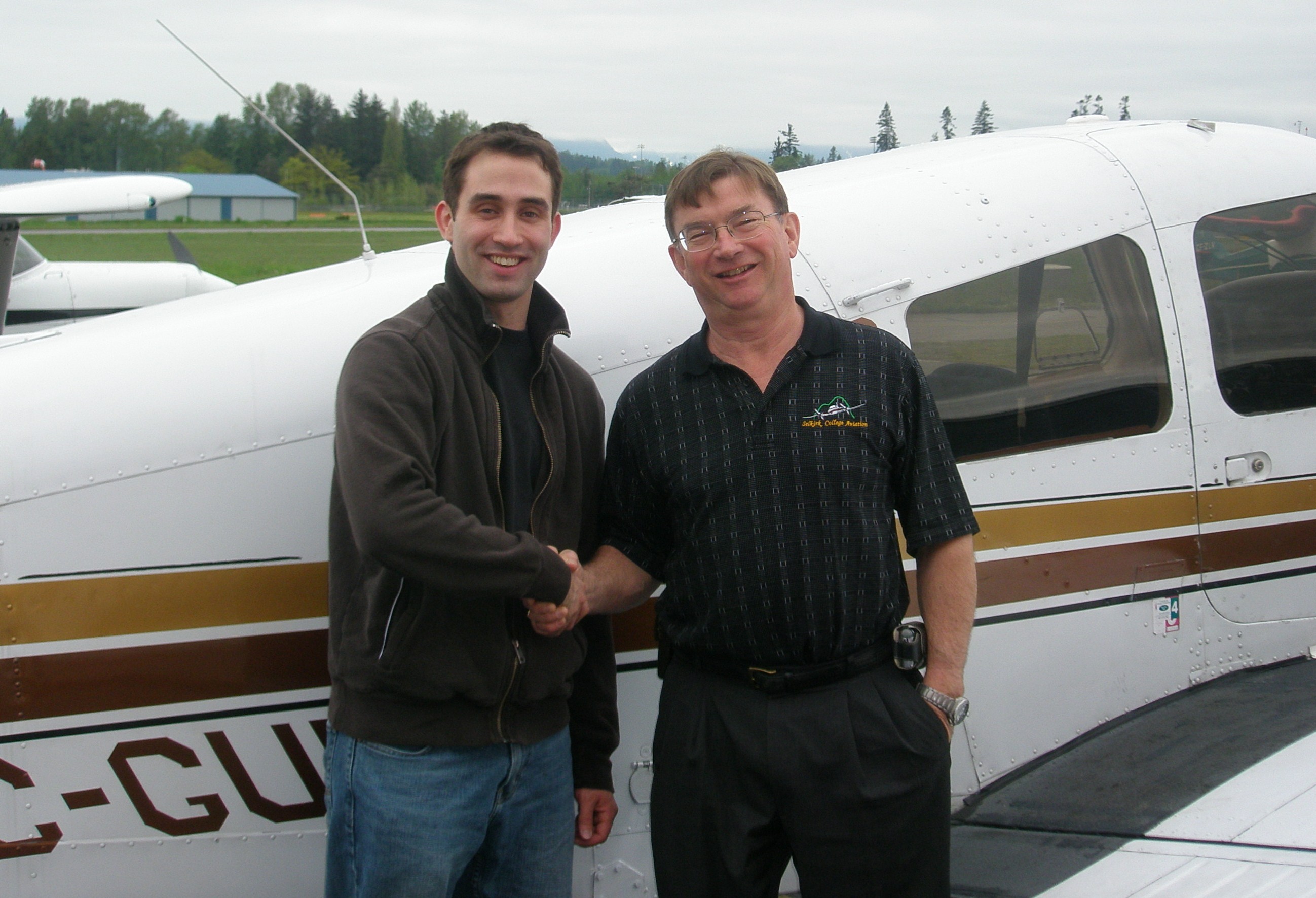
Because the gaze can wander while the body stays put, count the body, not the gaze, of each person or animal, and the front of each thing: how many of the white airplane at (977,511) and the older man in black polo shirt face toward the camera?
1

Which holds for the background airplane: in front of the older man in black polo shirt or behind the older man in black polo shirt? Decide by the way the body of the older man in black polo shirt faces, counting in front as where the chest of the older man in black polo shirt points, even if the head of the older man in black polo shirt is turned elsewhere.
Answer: behind

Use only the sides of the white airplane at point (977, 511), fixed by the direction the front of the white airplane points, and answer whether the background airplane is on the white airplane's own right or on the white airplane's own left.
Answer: on the white airplane's own left

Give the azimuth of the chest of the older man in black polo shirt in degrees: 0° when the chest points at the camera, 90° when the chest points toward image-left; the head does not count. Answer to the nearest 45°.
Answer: approximately 0°

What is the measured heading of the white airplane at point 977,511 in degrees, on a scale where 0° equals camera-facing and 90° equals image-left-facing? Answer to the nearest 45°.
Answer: approximately 225°

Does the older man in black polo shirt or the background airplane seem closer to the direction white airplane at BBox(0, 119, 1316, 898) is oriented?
the background airplane

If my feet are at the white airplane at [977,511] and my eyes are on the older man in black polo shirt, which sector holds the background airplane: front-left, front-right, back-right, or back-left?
back-right

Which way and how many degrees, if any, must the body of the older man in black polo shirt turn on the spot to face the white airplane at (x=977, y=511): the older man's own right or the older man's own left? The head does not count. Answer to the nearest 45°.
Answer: approximately 135° to the older man's own left
